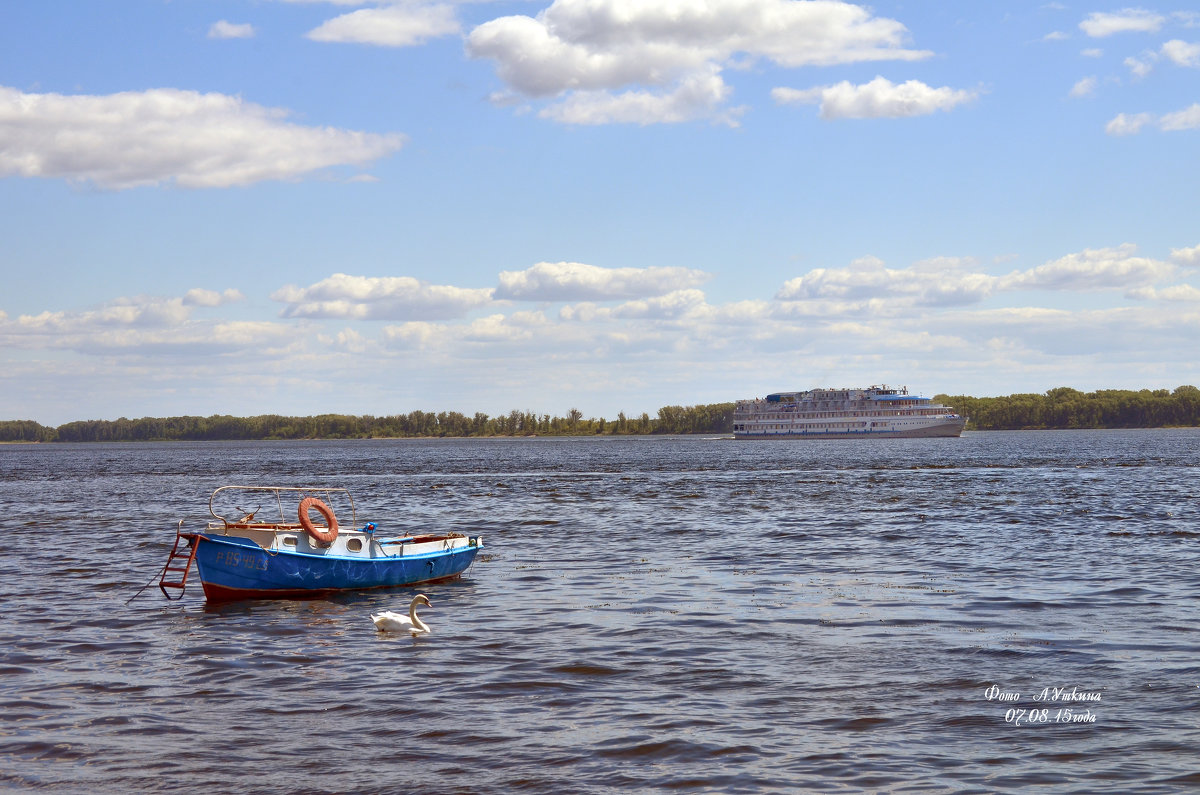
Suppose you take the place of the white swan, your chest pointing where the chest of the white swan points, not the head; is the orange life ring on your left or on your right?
on your left

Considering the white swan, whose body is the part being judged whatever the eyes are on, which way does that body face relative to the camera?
to the viewer's right

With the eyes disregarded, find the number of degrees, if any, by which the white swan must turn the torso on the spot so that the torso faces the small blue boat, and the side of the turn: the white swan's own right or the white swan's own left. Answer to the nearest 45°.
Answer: approximately 90° to the white swan's own left
